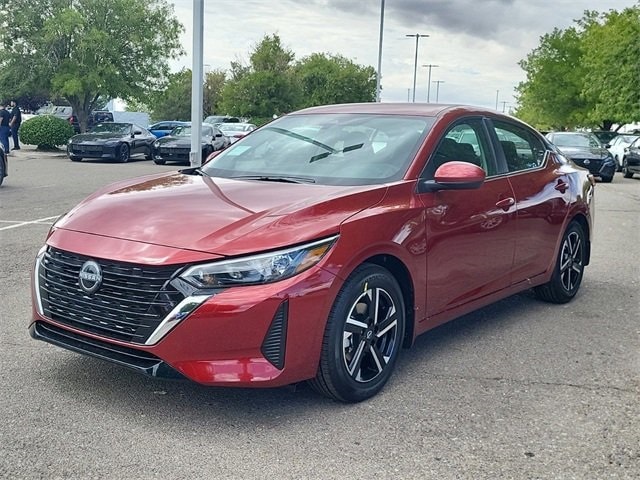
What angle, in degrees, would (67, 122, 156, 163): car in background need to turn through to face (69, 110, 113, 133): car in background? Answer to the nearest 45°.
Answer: approximately 135° to its right

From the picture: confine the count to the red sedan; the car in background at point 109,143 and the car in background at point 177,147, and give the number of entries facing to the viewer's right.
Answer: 0

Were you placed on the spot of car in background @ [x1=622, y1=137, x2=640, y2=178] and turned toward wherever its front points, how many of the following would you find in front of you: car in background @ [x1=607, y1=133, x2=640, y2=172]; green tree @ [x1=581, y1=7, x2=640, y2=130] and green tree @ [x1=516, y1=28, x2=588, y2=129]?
0

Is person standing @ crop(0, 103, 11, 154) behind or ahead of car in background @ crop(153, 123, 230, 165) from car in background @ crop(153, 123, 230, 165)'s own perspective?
ahead

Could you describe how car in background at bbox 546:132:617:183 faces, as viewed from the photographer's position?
facing the viewer and to the right of the viewer

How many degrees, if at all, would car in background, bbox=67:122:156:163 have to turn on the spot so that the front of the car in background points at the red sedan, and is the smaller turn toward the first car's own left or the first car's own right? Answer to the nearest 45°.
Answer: approximately 45° to the first car's own left

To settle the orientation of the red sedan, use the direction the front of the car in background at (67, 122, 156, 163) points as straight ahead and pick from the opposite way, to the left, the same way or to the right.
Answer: the same way

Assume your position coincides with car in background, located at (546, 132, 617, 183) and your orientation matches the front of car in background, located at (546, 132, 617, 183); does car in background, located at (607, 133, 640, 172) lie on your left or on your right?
on your left

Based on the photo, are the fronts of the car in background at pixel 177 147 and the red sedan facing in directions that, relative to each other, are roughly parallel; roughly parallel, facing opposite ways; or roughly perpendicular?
roughly parallel

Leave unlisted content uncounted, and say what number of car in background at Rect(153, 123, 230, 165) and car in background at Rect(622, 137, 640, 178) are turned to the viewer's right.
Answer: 0

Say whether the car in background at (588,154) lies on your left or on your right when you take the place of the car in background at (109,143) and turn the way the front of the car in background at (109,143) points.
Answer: on your left

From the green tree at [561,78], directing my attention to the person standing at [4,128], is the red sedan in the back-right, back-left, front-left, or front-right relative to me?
front-left

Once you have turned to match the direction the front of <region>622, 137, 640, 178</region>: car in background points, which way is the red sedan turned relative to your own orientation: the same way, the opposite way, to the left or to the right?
the same way

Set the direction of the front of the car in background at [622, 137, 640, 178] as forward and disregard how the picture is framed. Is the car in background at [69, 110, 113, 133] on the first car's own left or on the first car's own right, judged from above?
on the first car's own right

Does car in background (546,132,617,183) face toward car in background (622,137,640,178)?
no

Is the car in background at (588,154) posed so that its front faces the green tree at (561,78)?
no

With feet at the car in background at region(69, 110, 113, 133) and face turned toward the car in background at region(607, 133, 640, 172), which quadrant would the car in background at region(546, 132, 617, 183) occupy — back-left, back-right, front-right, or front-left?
front-right

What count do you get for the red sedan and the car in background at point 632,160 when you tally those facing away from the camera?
0

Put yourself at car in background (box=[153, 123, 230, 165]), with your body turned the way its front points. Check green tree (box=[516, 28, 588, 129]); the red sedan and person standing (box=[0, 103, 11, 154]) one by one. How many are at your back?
1

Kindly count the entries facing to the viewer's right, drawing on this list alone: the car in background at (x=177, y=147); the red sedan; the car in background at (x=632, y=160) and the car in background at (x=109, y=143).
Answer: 0

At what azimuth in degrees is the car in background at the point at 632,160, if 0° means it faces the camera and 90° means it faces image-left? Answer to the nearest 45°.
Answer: approximately 45°
